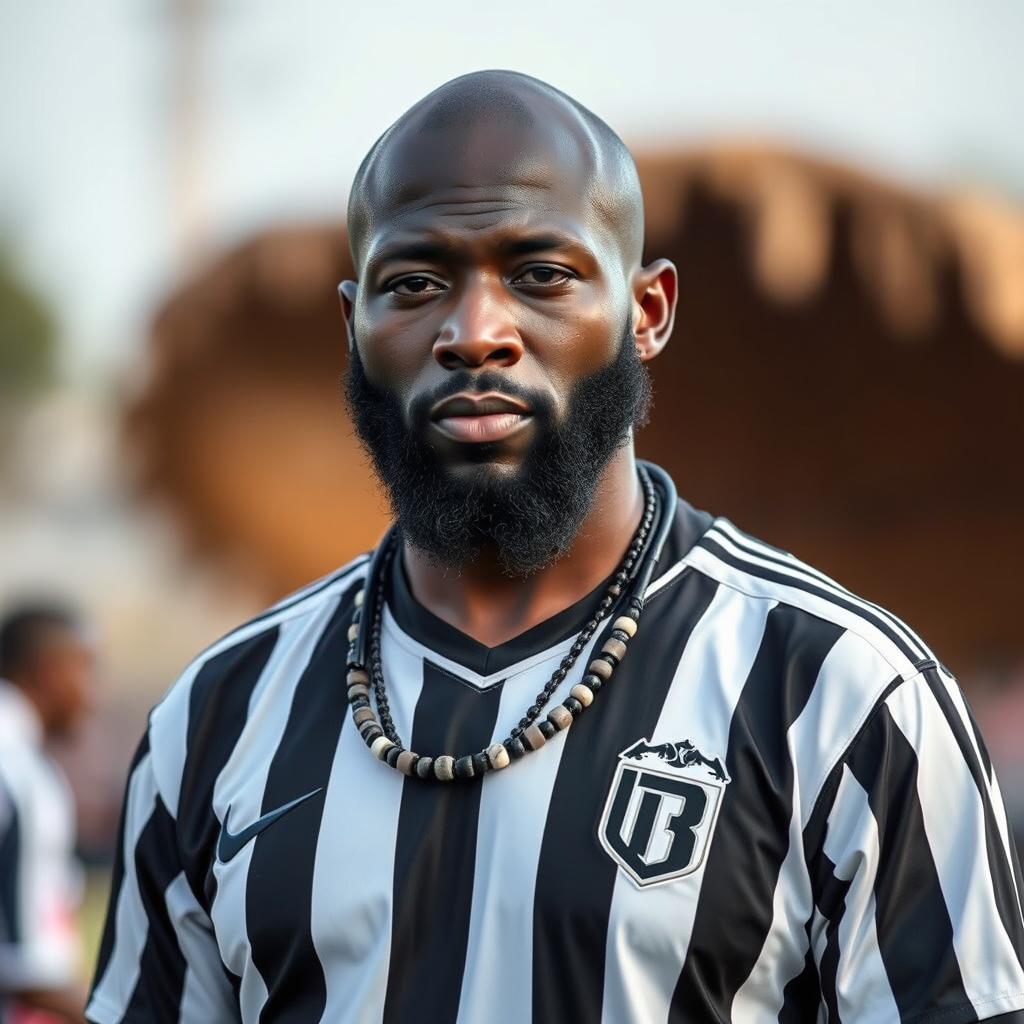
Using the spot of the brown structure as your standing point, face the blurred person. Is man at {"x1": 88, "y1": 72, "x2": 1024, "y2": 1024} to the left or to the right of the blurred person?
left

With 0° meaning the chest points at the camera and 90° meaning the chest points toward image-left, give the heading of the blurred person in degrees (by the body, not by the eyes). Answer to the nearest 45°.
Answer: approximately 270°

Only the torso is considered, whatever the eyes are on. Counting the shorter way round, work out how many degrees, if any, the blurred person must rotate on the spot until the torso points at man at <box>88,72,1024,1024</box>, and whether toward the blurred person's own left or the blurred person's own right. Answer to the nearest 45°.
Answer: approximately 90° to the blurred person's own right

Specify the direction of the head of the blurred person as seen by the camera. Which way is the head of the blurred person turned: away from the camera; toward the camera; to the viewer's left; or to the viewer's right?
to the viewer's right

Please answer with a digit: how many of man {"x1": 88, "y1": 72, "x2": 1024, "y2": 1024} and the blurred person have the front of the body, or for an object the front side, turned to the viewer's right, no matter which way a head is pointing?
1

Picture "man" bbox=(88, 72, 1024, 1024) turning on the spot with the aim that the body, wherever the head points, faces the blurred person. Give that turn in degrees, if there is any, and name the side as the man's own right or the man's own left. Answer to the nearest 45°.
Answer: approximately 135° to the man's own right

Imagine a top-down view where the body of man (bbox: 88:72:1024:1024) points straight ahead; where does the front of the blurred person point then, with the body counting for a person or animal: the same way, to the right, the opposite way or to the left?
to the left

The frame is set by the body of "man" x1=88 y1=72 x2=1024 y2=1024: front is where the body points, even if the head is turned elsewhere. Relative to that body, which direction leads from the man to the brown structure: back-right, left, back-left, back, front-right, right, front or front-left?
back

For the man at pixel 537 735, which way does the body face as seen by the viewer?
toward the camera
